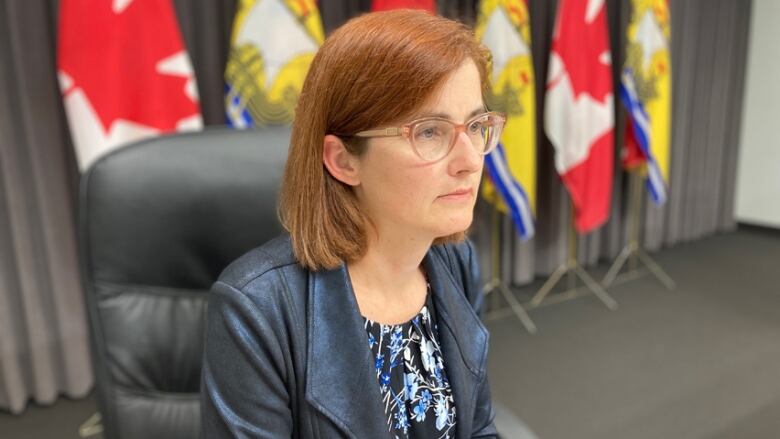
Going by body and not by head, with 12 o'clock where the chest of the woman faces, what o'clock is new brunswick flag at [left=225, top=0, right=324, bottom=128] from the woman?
The new brunswick flag is roughly at 7 o'clock from the woman.

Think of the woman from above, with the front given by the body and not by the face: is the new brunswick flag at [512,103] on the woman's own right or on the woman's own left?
on the woman's own left

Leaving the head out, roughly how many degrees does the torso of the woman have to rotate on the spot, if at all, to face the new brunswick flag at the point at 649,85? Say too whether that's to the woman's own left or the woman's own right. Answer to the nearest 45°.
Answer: approximately 90° to the woman's own left

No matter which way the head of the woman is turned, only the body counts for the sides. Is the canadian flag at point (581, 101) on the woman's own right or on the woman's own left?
on the woman's own left

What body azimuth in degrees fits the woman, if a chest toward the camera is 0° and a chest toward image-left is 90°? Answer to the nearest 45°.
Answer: approximately 315°

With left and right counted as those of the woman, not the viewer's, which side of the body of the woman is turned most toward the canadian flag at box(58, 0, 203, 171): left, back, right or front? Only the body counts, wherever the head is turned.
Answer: back

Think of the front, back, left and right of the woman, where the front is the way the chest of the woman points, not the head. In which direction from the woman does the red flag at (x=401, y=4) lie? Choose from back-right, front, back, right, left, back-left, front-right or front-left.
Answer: back-left
